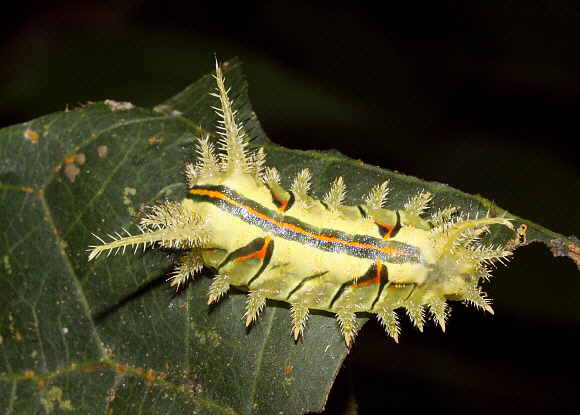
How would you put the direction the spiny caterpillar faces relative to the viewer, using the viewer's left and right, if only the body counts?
facing to the left of the viewer
